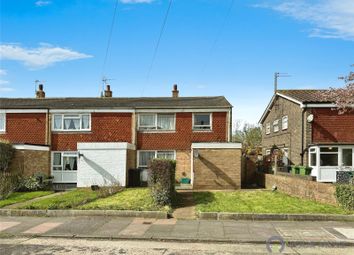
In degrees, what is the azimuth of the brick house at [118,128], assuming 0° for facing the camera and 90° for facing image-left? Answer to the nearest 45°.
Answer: approximately 0°

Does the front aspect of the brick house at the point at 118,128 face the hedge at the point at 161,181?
yes

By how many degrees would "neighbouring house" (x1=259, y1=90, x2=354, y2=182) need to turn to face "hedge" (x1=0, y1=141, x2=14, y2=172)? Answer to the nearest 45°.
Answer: approximately 45° to its right

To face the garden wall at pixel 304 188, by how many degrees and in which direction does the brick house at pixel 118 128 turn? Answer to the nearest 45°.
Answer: approximately 45° to its left

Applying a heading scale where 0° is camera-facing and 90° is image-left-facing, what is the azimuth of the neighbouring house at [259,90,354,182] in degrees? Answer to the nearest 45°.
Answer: approximately 0°

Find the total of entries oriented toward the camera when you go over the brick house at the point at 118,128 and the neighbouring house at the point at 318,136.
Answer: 2

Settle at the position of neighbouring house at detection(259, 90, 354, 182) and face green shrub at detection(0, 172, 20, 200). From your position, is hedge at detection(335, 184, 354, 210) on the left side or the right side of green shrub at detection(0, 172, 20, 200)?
left

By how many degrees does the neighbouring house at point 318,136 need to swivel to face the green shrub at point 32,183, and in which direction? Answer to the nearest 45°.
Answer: approximately 45° to its right
